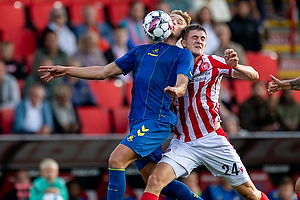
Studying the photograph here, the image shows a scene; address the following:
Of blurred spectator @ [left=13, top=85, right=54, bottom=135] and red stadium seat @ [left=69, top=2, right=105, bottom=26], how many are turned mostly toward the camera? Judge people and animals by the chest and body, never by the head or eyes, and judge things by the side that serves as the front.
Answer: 2

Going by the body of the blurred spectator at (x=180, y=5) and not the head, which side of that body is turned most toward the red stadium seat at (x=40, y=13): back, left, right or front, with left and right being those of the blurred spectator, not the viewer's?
right

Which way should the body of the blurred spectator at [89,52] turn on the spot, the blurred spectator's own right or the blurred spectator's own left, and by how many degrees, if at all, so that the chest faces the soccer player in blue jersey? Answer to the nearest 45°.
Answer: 0° — they already face them

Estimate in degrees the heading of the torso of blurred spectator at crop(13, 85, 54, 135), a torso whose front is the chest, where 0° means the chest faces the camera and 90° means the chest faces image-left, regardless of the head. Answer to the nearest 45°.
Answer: approximately 0°

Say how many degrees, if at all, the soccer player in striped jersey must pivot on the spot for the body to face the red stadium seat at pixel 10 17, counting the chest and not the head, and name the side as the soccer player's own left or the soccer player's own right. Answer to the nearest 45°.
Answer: approximately 90° to the soccer player's own right

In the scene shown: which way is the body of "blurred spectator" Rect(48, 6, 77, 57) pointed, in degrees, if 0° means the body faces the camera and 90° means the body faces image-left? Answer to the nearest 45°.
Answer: approximately 0°
